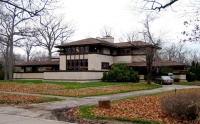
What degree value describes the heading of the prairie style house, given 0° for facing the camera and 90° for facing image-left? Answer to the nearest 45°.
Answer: approximately 45°
